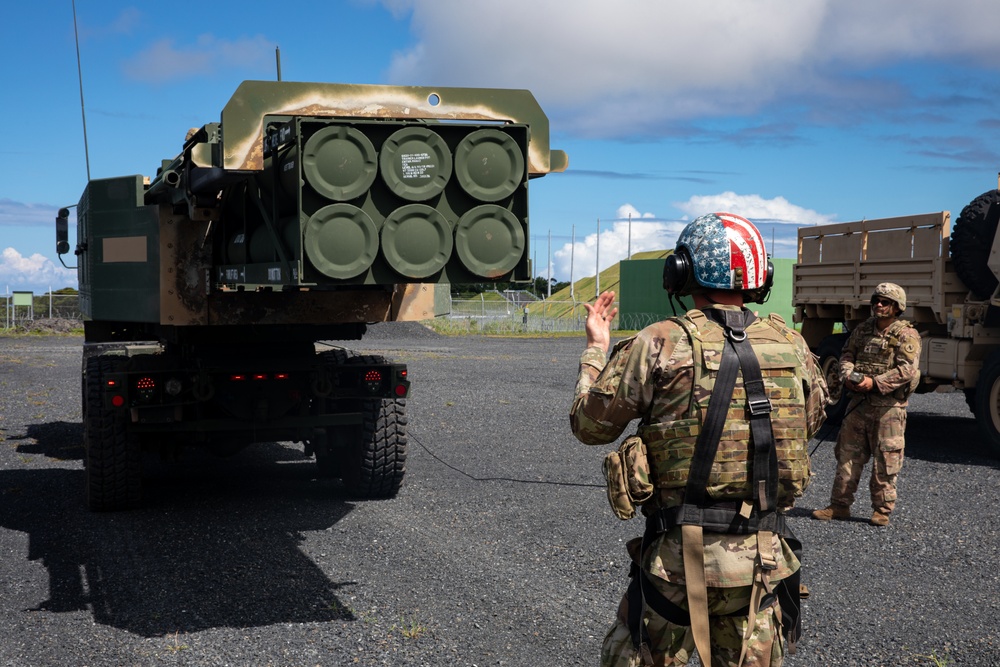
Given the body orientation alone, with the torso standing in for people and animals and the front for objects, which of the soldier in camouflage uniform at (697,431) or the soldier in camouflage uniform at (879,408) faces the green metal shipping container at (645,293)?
the soldier in camouflage uniform at (697,431)

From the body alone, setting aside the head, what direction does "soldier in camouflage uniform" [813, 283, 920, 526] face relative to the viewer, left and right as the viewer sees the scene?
facing the viewer and to the left of the viewer

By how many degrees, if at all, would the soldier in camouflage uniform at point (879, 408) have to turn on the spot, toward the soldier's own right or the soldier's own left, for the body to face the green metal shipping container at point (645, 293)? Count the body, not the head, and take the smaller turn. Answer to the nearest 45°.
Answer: approximately 135° to the soldier's own right

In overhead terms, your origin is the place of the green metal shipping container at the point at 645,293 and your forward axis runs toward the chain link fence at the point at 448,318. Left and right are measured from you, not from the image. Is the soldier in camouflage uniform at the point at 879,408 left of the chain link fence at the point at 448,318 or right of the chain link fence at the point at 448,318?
left

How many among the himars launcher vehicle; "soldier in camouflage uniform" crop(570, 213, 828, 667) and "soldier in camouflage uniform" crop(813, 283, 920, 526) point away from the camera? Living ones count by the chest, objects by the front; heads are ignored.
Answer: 2

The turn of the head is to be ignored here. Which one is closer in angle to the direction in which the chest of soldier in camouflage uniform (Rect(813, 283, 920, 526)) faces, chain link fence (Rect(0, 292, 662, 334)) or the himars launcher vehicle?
the himars launcher vehicle

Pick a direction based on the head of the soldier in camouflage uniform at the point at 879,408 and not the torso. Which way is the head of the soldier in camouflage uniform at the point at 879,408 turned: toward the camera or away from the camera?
toward the camera

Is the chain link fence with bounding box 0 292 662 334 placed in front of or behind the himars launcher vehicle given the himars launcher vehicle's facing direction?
in front

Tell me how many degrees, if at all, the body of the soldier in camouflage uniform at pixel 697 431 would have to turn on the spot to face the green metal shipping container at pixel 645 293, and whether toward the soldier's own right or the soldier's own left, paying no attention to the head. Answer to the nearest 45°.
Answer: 0° — they already face it

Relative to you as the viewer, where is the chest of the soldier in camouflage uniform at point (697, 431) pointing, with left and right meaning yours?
facing away from the viewer

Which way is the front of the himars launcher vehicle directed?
away from the camera

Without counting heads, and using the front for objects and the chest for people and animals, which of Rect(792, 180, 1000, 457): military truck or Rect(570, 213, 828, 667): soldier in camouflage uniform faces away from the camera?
the soldier in camouflage uniform

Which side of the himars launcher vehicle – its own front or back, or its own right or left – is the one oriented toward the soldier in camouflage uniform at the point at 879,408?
right

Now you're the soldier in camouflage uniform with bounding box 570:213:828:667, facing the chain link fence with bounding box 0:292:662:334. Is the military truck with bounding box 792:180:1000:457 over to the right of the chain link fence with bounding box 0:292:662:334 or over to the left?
right

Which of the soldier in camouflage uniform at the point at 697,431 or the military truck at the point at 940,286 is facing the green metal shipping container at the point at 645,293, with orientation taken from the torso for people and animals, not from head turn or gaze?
the soldier in camouflage uniform
